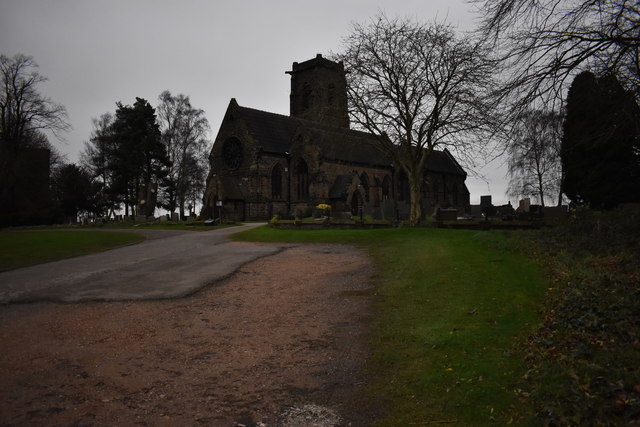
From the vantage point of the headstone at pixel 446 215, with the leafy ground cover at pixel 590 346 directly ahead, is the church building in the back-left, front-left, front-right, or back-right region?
back-right
